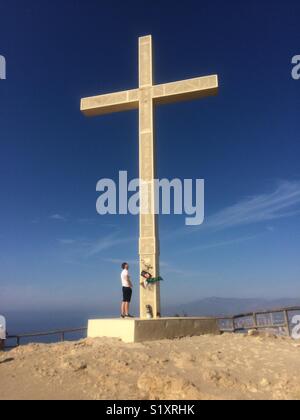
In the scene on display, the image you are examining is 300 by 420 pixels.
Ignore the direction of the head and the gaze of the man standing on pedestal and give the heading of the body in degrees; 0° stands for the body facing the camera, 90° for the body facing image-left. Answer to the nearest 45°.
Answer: approximately 270°
